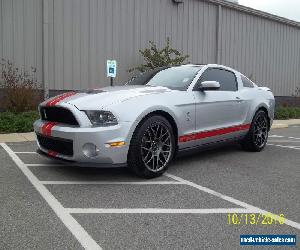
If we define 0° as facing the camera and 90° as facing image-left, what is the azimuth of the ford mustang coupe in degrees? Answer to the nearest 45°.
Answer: approximately 45°

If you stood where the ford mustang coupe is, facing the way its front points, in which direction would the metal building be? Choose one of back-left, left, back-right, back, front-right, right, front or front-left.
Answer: back-right

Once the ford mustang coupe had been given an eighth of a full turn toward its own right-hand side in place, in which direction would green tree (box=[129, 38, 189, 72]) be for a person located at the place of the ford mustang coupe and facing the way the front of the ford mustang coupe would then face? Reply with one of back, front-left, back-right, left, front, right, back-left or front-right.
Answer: right

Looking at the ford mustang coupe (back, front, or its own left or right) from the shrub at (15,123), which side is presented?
right

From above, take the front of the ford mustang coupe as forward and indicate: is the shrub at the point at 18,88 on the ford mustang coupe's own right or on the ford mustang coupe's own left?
on the ford mustang coupe's own right
